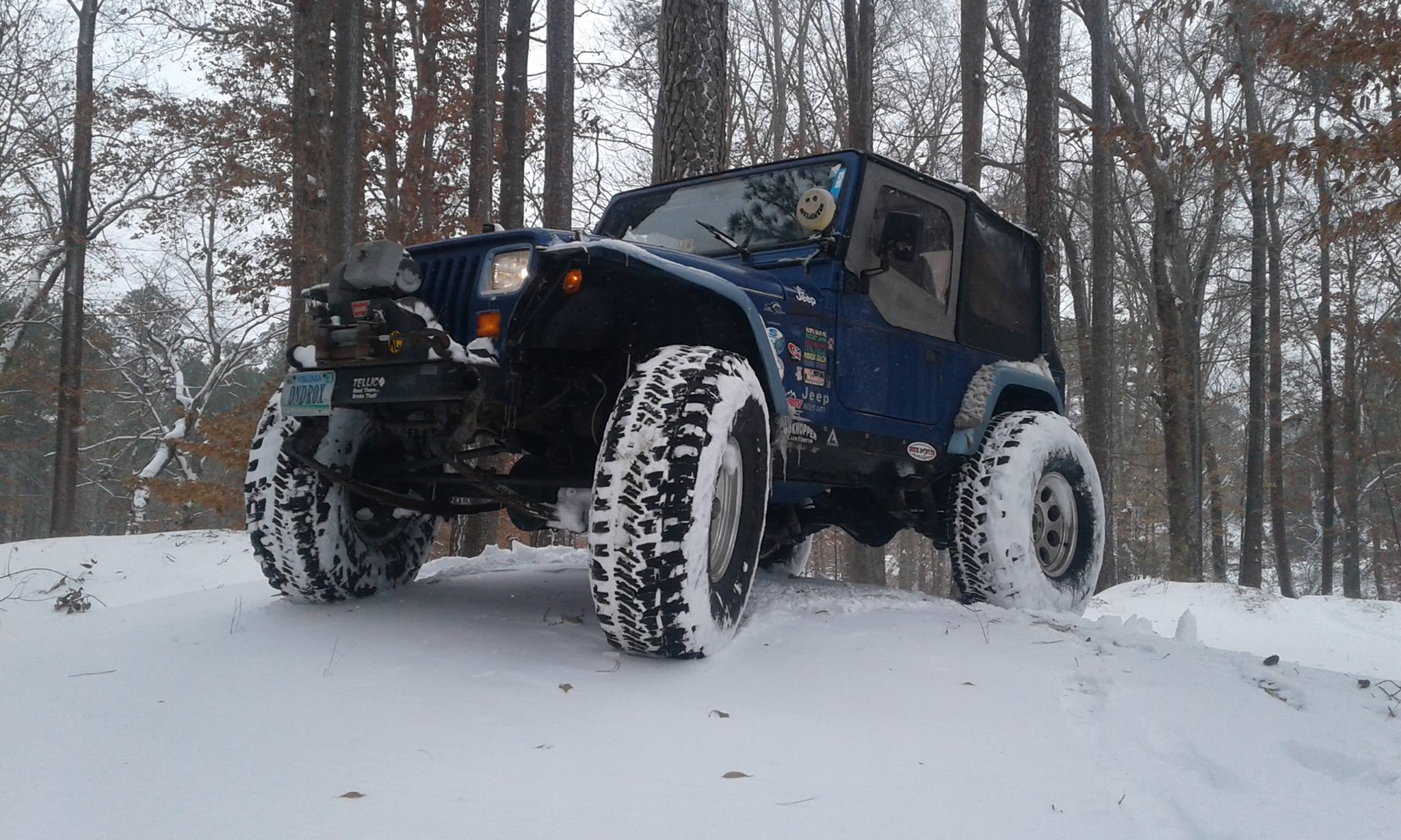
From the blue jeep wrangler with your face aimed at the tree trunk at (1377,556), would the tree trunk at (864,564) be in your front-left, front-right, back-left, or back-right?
front-left

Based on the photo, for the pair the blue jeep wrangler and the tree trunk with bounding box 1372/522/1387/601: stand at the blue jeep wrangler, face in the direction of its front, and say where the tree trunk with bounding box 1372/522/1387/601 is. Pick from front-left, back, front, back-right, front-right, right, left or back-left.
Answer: back

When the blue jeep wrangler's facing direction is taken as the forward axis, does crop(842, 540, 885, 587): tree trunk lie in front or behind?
behind

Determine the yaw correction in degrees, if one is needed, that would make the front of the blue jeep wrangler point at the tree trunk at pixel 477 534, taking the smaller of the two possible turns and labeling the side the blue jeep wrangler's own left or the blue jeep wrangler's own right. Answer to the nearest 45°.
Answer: approximately 135° to the blue jeep wrangler's own right
